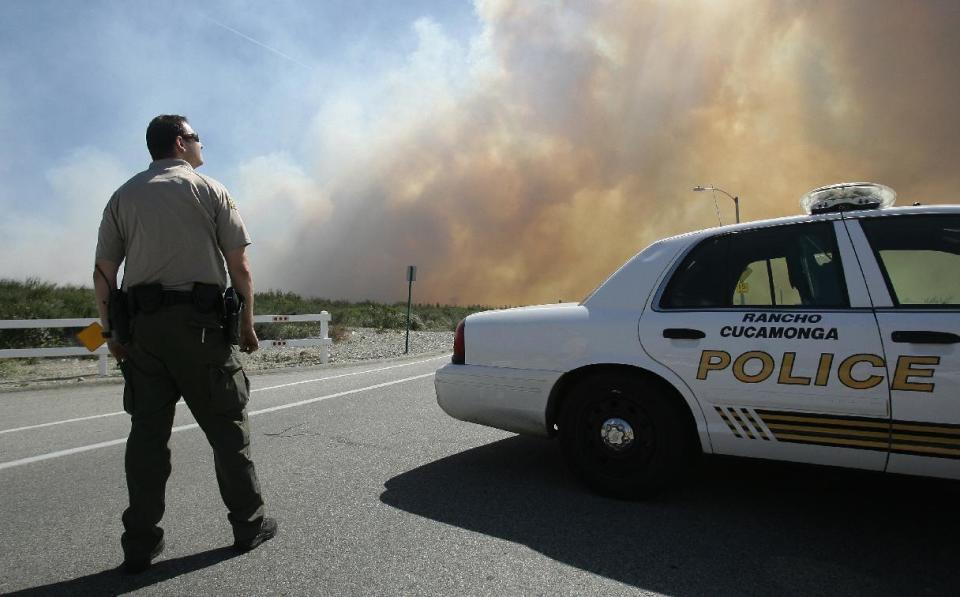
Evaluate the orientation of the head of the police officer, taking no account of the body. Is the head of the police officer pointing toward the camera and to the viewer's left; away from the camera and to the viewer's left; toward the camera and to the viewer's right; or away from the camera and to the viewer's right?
away from the camera and to the viewer's right

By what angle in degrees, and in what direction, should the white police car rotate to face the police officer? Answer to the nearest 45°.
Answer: approximately 135° to its right

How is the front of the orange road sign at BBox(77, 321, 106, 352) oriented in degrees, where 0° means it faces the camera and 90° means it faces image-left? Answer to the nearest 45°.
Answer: approximately 0°

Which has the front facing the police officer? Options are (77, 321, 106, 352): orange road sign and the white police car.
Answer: the orange road sign

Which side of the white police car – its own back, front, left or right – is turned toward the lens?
right

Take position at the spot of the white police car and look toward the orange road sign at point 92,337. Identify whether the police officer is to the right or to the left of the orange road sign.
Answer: left

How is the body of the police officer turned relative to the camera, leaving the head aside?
away from the camera

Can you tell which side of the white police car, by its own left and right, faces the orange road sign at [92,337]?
back
